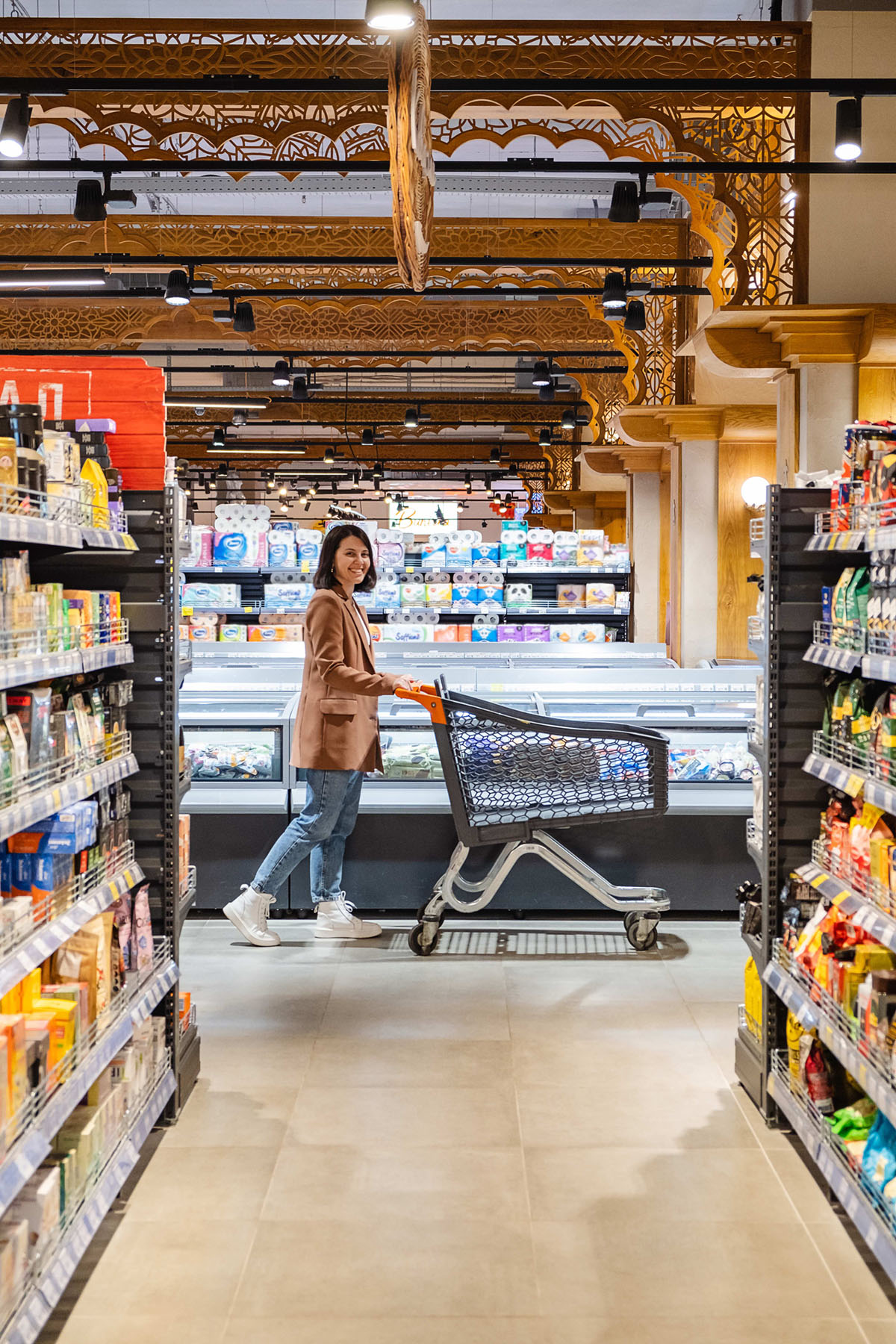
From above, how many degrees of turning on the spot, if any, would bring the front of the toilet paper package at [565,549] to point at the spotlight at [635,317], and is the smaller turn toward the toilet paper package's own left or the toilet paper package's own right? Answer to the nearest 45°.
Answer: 0° — it already faces it

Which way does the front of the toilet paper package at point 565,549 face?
toward the camera

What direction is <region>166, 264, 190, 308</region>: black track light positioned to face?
toward the camera

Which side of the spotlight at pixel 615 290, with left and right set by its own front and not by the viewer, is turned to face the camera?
front

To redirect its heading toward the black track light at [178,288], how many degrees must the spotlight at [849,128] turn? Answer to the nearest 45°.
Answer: approximately 135° to its right

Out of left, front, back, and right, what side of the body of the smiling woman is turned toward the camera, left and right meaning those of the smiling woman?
right

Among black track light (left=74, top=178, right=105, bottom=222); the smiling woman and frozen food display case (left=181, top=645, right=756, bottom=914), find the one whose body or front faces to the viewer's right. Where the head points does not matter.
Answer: the smiling woman

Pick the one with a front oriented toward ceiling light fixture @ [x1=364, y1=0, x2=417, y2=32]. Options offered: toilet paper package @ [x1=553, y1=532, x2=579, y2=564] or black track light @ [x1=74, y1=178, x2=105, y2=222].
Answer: the toilet paper package

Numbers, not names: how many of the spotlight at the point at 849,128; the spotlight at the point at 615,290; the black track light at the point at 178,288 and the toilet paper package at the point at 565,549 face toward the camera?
4

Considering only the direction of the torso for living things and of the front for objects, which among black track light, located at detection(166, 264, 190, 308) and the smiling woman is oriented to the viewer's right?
the smiling woman
